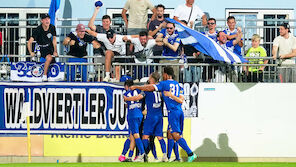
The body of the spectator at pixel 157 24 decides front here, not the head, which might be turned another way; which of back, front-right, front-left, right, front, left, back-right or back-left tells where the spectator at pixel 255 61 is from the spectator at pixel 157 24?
front-left

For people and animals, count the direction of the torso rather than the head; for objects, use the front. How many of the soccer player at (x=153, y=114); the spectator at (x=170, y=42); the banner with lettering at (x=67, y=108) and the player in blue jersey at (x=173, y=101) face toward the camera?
2

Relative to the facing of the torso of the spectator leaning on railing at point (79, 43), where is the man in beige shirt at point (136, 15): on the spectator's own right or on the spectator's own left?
on the spectator's own left

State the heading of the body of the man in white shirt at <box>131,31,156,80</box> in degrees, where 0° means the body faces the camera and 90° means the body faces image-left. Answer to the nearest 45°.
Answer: approximately 0°

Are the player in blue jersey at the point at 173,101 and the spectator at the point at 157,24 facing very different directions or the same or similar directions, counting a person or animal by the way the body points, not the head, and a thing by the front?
very different directions
